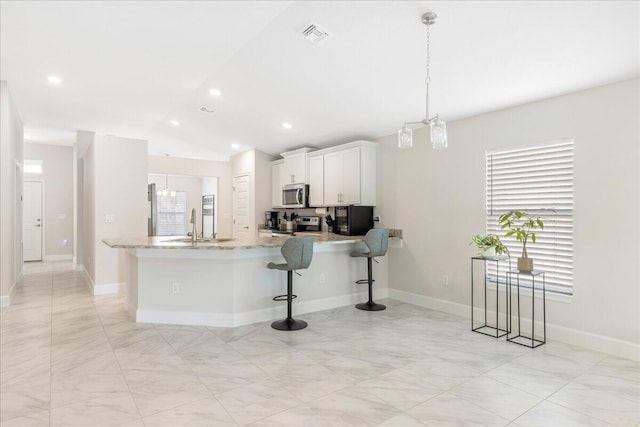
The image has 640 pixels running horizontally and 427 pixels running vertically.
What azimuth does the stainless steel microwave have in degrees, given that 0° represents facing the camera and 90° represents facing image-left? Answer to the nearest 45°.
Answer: approximately 45°

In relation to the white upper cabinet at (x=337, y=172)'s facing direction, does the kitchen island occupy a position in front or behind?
in front

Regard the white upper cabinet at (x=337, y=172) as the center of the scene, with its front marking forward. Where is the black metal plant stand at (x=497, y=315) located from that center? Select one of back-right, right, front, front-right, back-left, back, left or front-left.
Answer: left

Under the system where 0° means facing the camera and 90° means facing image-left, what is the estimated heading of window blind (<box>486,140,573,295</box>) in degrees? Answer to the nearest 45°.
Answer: approximately 45°

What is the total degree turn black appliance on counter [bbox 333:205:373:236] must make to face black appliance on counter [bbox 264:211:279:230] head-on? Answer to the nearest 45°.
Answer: approximately 90° to its right

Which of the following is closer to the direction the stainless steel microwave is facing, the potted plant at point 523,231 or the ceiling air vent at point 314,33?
the ceiling air vent

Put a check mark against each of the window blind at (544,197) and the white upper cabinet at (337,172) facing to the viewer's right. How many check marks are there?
0

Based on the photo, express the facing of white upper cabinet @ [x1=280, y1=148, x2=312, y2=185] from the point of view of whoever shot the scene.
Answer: facing the viewer and to the left of the viewer
